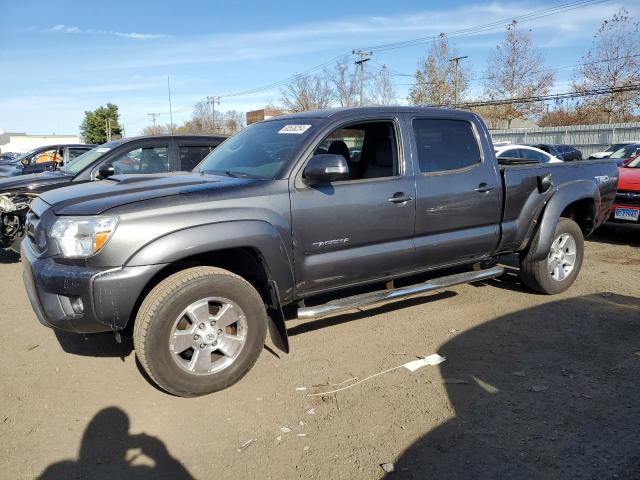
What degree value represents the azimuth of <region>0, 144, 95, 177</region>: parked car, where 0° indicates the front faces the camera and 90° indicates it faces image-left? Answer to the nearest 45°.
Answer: approximately 90°

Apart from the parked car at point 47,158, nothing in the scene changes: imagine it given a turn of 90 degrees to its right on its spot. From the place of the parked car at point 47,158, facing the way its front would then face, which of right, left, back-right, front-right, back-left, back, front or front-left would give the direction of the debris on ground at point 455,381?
back

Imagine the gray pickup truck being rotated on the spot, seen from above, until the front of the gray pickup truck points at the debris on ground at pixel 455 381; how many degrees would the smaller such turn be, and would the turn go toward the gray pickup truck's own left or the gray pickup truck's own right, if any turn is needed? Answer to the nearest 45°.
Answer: approximately 135° to the gray pickup truck's own left

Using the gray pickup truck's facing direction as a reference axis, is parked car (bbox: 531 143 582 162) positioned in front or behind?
behind

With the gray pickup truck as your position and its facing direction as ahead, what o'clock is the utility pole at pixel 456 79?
The utility pole is roughly at 5 o'clock from the gray pickup truck.

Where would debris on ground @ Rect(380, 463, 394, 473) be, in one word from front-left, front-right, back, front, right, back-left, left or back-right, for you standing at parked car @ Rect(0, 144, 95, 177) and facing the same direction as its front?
left

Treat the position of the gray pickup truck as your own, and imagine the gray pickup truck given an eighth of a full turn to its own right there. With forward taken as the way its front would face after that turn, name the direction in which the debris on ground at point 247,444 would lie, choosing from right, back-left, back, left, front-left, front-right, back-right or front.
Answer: left

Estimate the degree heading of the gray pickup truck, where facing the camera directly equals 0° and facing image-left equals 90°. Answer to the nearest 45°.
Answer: approximately 45°
